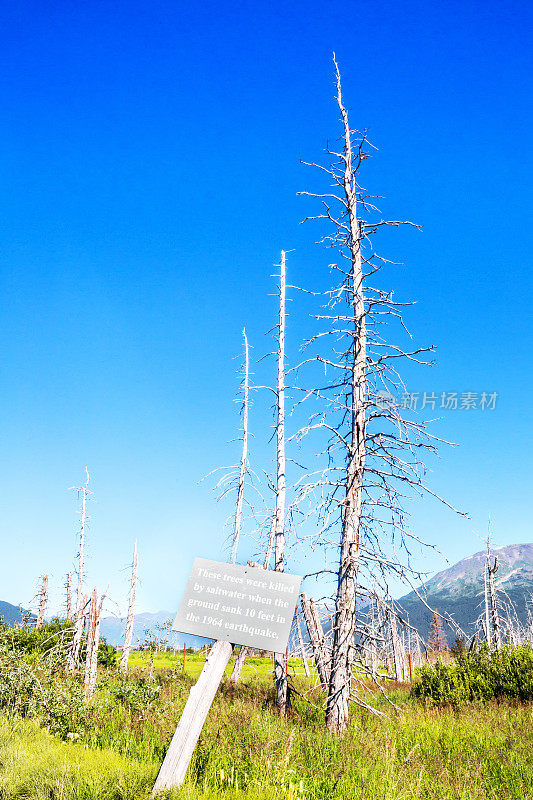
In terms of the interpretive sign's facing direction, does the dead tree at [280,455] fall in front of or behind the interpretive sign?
behind

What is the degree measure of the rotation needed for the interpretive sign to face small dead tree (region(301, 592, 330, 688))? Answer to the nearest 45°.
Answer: approximately 180°

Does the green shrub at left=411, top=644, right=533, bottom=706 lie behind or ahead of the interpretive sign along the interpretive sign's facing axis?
behind

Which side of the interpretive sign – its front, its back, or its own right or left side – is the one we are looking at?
front

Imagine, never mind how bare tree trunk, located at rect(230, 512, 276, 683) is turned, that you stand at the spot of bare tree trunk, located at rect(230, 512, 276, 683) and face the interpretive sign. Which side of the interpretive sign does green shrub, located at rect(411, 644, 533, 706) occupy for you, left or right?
left

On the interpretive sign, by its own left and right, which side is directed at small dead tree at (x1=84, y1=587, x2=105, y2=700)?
back

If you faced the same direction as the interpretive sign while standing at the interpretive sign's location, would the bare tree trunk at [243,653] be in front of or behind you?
behind
